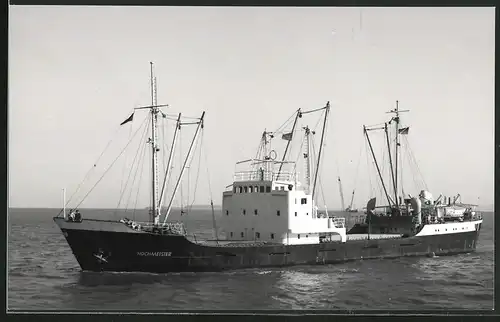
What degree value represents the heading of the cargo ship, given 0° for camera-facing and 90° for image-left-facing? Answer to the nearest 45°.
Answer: approximately 45°
